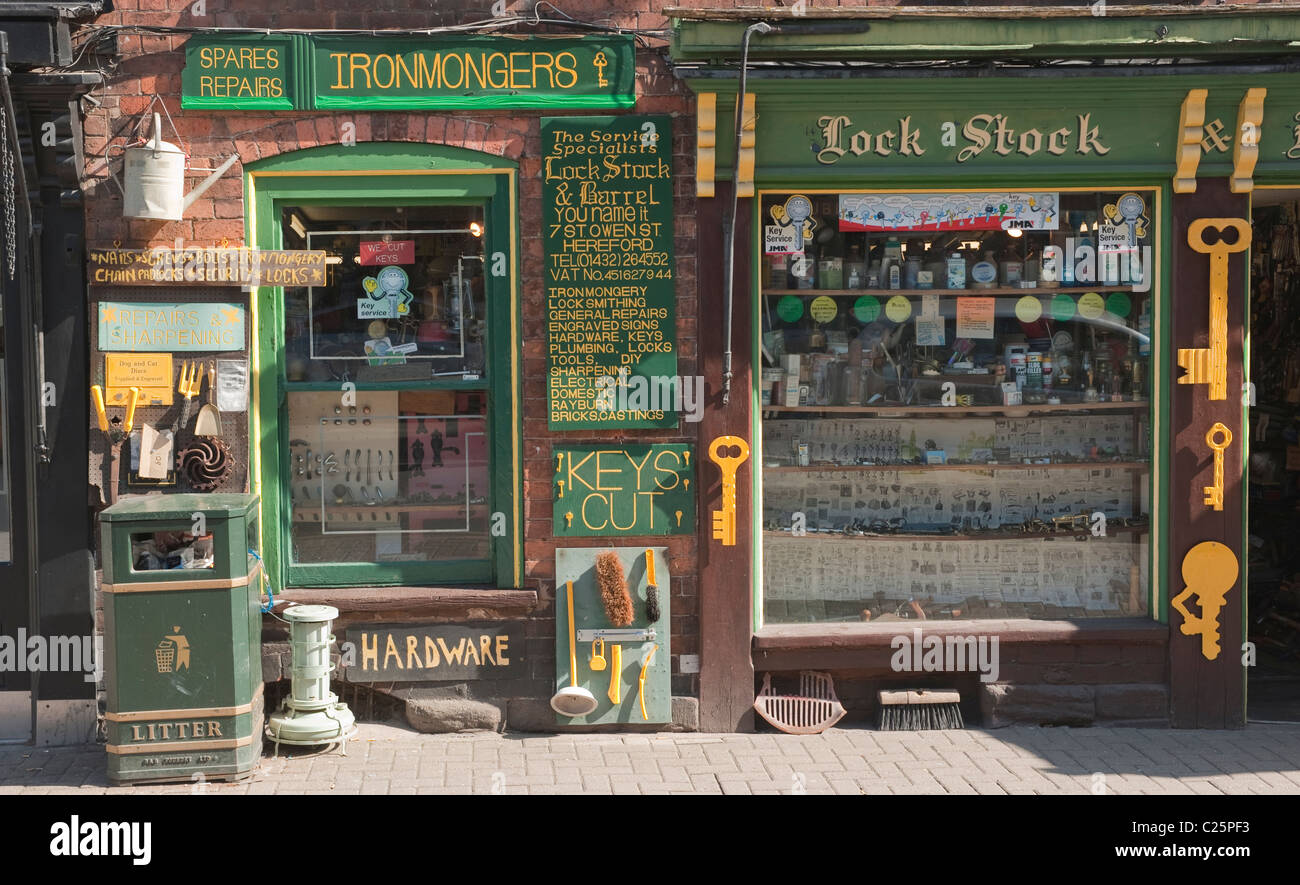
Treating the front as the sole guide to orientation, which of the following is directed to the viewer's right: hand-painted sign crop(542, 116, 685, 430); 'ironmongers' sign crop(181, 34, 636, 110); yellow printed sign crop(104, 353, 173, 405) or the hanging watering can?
the hanging watering can

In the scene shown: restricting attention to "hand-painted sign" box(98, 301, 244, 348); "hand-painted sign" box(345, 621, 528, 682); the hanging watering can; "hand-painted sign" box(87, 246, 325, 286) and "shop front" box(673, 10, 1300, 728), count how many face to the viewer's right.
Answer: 1

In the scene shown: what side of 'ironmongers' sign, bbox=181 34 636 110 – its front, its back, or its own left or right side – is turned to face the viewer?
front

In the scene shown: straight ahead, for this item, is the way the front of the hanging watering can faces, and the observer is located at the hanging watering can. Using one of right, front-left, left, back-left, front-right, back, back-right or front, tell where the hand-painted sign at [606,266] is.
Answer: front

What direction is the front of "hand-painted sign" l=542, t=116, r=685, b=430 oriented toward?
toward the camera

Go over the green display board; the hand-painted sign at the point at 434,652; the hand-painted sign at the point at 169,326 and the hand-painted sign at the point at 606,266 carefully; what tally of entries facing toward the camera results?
4

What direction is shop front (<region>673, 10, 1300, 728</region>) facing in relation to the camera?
toward the camera

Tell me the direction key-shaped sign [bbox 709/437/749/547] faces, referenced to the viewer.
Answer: facing the viewer

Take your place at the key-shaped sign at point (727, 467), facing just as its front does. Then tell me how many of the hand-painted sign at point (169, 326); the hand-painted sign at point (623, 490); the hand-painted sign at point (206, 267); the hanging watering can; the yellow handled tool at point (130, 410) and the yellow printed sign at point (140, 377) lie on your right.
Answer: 6
